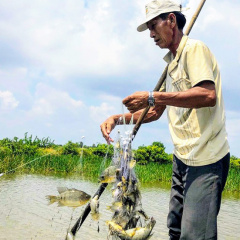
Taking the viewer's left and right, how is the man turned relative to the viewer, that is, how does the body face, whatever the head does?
facing to the left of the viewer

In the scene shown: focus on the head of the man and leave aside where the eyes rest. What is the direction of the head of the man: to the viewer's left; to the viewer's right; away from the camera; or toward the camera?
to the viewer's left

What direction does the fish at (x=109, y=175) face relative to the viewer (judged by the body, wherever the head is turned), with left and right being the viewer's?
facing to the left of the viewer

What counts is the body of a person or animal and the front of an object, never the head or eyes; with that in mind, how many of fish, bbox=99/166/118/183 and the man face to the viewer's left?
2

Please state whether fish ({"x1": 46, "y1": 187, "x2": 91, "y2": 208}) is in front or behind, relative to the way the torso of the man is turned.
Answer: in front

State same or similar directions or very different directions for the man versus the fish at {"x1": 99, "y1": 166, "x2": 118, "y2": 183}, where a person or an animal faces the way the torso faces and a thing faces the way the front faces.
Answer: same or similar directions

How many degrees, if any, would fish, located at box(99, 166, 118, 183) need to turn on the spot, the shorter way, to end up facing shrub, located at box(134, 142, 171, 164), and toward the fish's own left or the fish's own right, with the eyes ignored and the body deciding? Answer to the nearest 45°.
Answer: approximately 90° to the fish's own right

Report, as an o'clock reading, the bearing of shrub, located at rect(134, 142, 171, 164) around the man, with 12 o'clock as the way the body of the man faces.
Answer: The shrub is roughly at 3 o'clock from the man.

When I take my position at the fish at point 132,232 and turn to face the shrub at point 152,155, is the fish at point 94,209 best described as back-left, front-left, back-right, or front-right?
front-left
